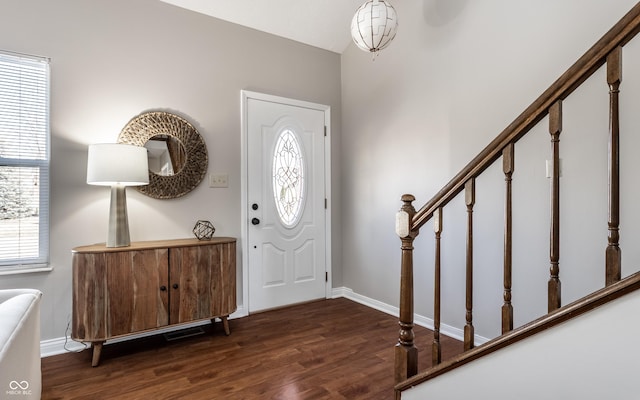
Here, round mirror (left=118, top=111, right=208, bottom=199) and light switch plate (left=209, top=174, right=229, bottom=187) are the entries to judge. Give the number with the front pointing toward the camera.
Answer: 2

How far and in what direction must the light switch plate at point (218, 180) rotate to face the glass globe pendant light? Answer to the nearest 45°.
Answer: approximately 45° to its left

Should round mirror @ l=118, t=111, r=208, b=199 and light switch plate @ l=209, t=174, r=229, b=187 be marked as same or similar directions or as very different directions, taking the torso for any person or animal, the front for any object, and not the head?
same or similar directions

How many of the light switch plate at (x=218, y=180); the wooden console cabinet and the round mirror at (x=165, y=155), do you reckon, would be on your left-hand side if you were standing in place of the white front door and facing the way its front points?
0

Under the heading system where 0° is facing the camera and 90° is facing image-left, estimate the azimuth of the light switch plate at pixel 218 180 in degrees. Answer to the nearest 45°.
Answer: approximately 0°

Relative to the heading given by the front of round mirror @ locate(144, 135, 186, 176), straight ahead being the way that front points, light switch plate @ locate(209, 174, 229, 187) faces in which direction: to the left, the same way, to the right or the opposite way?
the same way

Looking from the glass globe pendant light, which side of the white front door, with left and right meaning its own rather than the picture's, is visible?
front

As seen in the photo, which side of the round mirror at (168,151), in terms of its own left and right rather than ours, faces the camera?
front

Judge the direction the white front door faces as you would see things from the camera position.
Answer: facing the viewer and to the right of the viewer

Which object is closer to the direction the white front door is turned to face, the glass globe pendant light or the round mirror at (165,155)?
the glass globe pendant light

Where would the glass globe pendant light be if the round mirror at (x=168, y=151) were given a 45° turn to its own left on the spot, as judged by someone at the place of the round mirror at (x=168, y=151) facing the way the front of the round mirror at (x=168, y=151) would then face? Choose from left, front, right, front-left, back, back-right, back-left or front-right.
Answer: front
